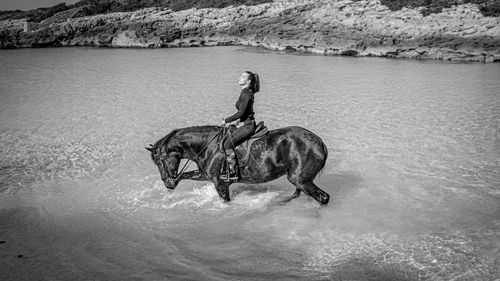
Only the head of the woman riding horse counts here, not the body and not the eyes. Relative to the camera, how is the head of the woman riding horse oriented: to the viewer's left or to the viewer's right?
to the viewer's left

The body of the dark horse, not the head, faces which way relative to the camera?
to the viewer's left

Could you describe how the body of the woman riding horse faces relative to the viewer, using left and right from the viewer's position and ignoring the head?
facing to the left of the viewer
